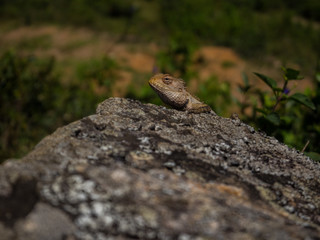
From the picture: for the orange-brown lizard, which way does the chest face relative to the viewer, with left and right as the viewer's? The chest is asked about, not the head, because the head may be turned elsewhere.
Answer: facing to the left of the viewer

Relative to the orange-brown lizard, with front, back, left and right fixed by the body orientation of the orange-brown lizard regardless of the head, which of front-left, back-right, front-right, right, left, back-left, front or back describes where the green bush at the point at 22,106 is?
front-right
